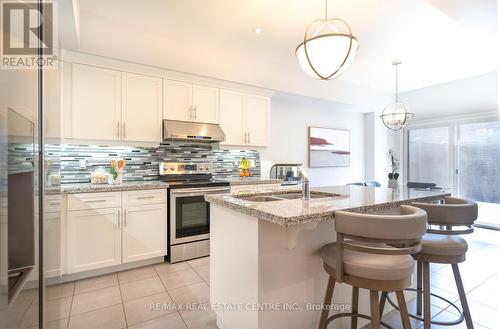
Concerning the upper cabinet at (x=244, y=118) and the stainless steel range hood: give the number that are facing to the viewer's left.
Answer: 0

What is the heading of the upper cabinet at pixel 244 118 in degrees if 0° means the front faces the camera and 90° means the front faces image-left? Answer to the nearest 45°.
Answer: approximately 315°

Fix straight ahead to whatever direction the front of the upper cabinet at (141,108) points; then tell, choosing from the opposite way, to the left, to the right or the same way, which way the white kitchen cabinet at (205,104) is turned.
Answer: the same way

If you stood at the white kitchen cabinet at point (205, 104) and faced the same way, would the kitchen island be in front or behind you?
in front

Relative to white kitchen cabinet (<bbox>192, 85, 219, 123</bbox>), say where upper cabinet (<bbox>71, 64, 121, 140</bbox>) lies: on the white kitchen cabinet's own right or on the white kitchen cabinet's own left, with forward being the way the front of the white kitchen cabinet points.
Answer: on the white kitchen cabinet's own right

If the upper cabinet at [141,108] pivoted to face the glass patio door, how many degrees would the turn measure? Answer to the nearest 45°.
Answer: approximately 45° to its left

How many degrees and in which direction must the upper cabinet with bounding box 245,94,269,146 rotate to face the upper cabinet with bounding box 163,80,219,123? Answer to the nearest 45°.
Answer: approximately 90° to its right

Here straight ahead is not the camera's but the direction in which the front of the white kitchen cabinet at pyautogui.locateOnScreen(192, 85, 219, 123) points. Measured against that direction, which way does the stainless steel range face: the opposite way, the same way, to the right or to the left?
the same way

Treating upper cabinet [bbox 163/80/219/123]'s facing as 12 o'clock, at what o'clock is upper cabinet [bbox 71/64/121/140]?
upper cabinet [bbox 71/64/121/140] is roughly at 4 o'clock from upper cabinet [bbox 163/80/219/123].

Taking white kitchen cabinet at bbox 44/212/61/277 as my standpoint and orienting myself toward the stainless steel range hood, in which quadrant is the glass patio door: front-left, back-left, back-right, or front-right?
front-right

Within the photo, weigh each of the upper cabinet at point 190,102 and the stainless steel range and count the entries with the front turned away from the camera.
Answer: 0

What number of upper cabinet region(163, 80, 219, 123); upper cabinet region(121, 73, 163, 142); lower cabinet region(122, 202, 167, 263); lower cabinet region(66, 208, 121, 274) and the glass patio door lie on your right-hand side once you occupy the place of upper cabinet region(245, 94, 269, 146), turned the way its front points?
4

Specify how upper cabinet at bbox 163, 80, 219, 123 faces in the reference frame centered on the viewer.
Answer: facing the viewer and to the right of the viewer
